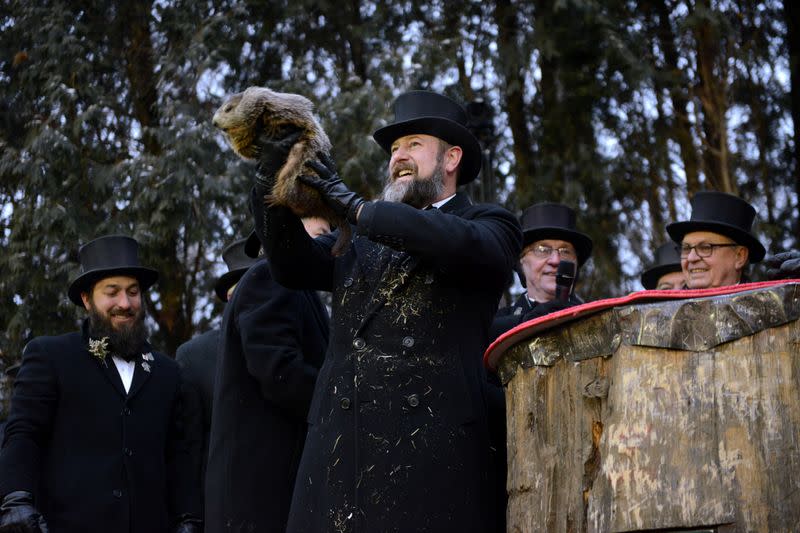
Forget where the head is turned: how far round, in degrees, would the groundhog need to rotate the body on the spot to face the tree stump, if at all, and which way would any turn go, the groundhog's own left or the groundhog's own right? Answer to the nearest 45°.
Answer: approximately 135° to the groundhog's own left

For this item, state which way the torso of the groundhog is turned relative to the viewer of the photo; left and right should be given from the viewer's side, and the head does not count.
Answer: facing to the left of the viewer

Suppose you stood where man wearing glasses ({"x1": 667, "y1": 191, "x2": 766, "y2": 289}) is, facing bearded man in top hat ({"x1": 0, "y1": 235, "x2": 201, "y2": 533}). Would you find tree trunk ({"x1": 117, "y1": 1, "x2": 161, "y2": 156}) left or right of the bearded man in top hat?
right

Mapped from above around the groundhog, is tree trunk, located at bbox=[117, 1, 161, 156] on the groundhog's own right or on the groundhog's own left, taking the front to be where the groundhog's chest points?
on the groundhog's own right

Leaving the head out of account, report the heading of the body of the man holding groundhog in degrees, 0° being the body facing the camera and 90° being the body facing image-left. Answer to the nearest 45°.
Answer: approximately 45°

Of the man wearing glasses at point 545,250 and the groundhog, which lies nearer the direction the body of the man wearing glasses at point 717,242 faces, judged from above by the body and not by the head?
the groundhog
